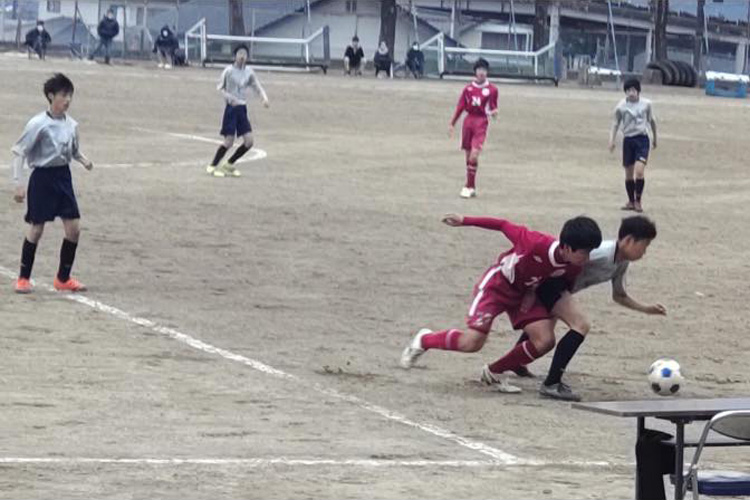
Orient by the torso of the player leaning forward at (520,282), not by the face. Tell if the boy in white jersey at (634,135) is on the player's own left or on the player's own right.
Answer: on the player's own left

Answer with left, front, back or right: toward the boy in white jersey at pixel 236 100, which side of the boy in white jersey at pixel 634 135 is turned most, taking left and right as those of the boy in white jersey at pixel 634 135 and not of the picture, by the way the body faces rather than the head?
right

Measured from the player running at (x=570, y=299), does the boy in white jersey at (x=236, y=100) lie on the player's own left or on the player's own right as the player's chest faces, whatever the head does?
on the player's own left

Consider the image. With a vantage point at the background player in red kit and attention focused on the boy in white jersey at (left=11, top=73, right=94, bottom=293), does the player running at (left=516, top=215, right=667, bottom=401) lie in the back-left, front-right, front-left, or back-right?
front-left

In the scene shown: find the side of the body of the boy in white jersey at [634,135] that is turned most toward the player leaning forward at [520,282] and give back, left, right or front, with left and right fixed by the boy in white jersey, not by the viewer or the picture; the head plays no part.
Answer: front

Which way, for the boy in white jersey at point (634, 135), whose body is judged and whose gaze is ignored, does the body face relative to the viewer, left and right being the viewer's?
facing the viewer

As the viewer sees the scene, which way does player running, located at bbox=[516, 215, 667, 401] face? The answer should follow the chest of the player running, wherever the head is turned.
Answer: to the viewer's right

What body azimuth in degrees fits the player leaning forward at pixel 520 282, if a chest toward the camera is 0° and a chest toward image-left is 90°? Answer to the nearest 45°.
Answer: approximately 315°

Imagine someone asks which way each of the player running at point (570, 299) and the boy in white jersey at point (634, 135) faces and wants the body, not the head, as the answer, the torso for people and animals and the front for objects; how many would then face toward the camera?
1

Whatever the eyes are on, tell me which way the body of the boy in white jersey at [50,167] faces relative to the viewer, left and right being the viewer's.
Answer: facing the viewer and to the right of the viewer

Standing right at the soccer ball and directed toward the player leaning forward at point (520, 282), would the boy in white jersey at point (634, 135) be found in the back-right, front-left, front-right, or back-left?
front-right

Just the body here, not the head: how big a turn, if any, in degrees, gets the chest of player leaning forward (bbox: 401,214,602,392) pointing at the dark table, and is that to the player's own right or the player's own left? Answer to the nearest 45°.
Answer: approximately 45° to the player's own right

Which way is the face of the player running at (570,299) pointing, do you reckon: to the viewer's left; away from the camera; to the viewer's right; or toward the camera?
to the viewer's right
